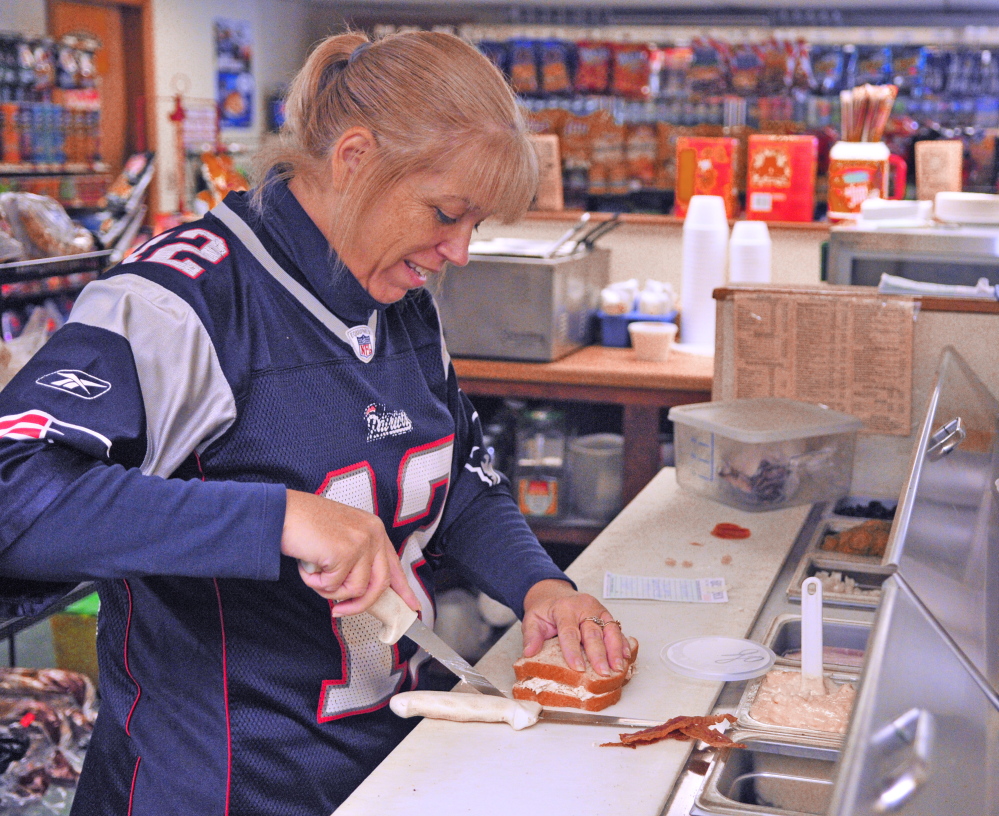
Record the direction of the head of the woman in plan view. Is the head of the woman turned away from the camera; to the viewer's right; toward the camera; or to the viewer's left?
to the viewer's right

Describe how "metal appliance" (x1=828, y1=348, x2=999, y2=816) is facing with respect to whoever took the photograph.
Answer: facing to the left of the viewer

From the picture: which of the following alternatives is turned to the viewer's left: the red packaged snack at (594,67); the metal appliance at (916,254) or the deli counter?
the deli counter

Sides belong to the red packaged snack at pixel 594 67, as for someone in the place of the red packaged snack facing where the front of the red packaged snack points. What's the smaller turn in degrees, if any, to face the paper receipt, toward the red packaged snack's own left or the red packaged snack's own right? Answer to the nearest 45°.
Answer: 0° — it already faces it

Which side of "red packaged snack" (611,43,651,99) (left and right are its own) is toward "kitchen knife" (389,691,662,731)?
front

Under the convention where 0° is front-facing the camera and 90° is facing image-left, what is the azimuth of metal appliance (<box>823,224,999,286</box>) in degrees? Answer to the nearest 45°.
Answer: approximately 0°

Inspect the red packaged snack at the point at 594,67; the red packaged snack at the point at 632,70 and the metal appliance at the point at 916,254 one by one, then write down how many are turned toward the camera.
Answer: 3

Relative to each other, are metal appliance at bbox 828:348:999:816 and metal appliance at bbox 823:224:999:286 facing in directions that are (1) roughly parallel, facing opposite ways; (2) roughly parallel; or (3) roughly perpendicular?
roughly perpendicular

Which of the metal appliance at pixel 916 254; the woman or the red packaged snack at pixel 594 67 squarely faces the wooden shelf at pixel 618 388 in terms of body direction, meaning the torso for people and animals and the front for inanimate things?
the red packaged snack

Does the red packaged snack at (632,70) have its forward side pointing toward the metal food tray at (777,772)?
yes
